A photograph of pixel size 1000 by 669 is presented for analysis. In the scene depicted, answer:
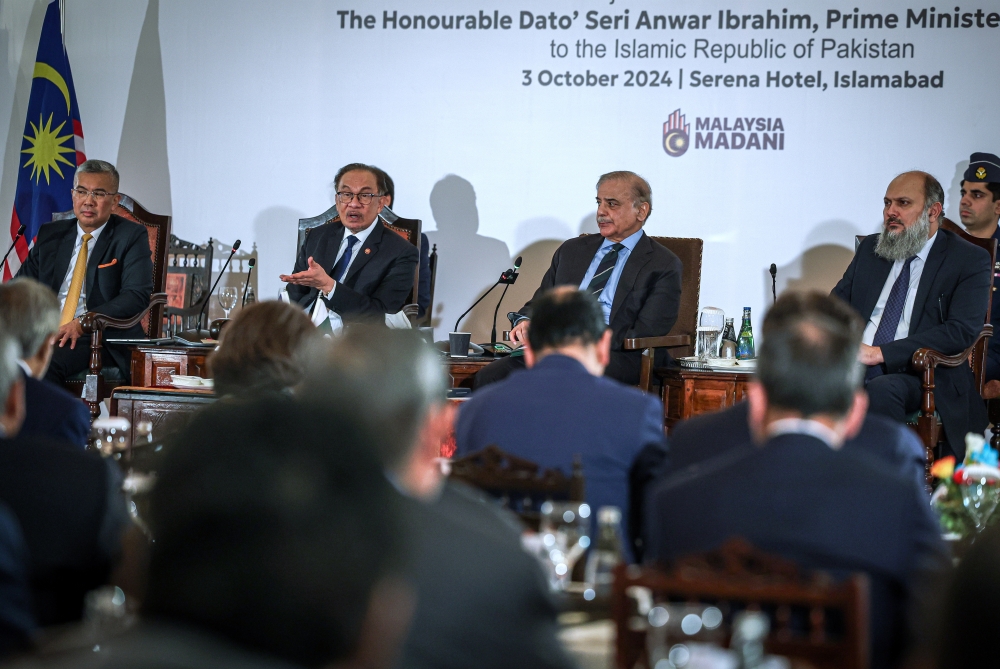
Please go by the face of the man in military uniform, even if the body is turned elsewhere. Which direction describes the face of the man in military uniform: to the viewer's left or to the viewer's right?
to the viewer's left

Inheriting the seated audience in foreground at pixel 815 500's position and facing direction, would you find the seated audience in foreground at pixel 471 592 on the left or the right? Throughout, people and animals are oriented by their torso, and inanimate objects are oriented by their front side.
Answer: on their left

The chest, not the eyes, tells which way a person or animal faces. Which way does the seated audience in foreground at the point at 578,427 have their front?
away from the camera

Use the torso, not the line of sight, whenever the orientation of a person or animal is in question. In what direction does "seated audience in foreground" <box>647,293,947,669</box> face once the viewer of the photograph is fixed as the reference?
facing away from the viewer

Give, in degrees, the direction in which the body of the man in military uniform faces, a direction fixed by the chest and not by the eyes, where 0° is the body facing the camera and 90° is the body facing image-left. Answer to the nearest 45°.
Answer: approximately 45°

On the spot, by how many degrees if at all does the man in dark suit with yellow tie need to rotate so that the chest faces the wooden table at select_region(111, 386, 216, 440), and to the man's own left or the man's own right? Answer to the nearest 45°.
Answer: approximately 45° to the man's own left
